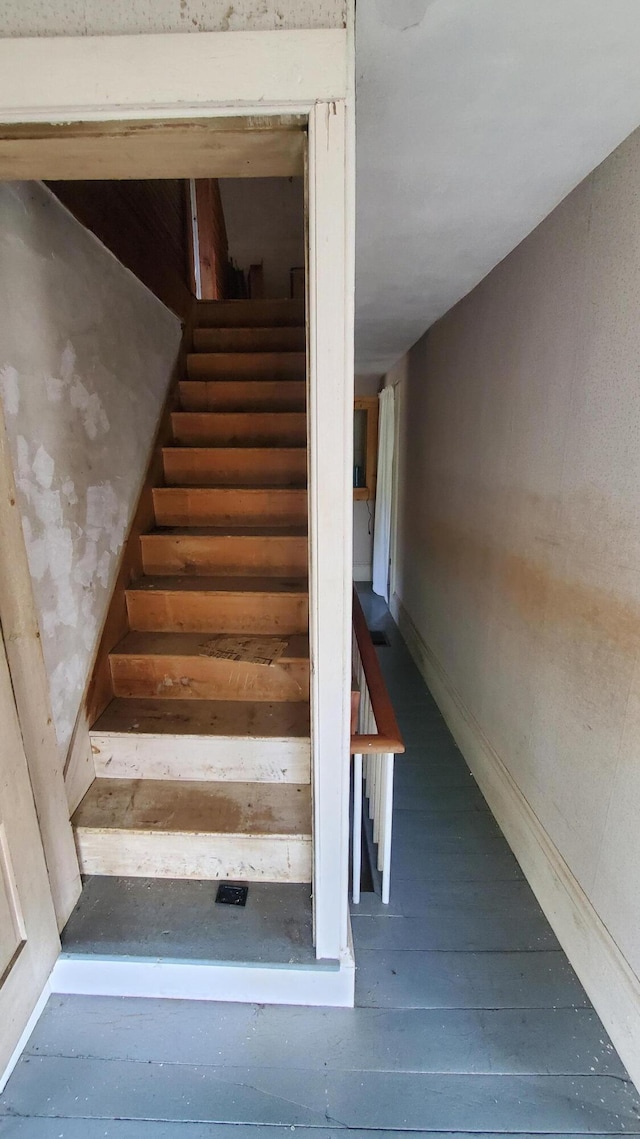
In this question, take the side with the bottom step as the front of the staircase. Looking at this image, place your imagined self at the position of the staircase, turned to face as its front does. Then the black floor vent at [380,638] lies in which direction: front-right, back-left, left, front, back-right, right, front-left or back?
back-left

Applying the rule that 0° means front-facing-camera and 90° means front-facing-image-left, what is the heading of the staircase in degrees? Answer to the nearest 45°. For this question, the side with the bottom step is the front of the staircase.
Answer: approximately 0°

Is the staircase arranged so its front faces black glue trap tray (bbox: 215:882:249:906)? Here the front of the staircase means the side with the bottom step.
yes
